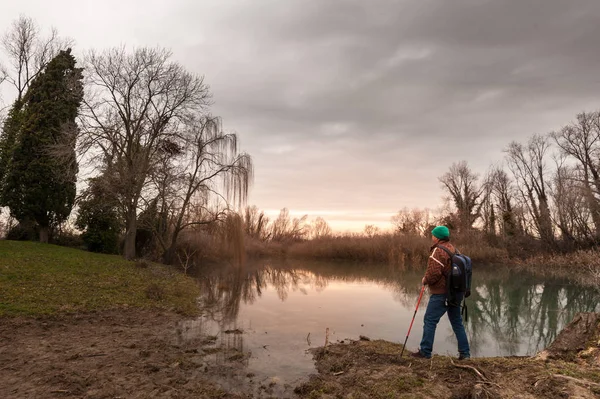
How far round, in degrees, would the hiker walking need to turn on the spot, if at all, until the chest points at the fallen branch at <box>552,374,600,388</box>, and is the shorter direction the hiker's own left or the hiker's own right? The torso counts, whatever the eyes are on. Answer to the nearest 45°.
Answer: approximately 135° to the hiker's own left

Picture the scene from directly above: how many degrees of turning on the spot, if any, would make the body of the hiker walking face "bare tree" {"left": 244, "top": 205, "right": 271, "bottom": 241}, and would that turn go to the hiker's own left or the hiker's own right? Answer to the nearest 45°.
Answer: approximately 45° to the hiker's own right

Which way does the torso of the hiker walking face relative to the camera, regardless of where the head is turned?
to the viewer's left

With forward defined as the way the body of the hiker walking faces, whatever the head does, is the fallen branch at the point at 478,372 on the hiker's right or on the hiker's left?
on the hiker's left

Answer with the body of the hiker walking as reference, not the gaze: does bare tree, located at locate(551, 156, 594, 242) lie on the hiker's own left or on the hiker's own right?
on the hiker's own right

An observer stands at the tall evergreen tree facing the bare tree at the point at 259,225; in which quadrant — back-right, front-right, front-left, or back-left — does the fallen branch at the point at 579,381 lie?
back-right

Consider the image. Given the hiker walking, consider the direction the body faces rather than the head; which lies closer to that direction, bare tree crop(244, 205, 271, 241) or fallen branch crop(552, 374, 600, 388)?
the bare tree

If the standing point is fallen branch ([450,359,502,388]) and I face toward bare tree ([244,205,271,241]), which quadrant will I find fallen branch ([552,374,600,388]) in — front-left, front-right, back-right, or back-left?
back-right

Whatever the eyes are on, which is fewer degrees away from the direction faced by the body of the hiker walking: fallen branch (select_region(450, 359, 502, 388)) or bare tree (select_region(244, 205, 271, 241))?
the bare tree
